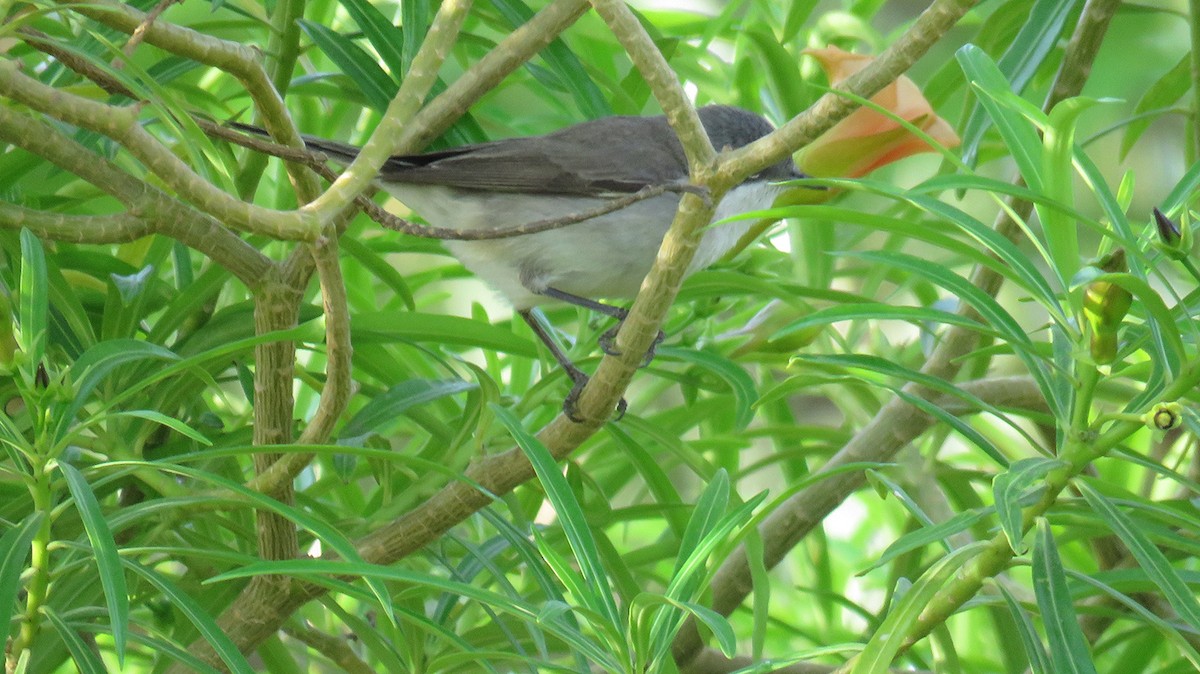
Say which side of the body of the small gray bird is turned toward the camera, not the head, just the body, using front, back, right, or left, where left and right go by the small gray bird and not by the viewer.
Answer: right

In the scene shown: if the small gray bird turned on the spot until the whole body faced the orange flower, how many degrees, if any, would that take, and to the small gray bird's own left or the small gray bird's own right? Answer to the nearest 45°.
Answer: approximately 45° to the small gray bird's own right
